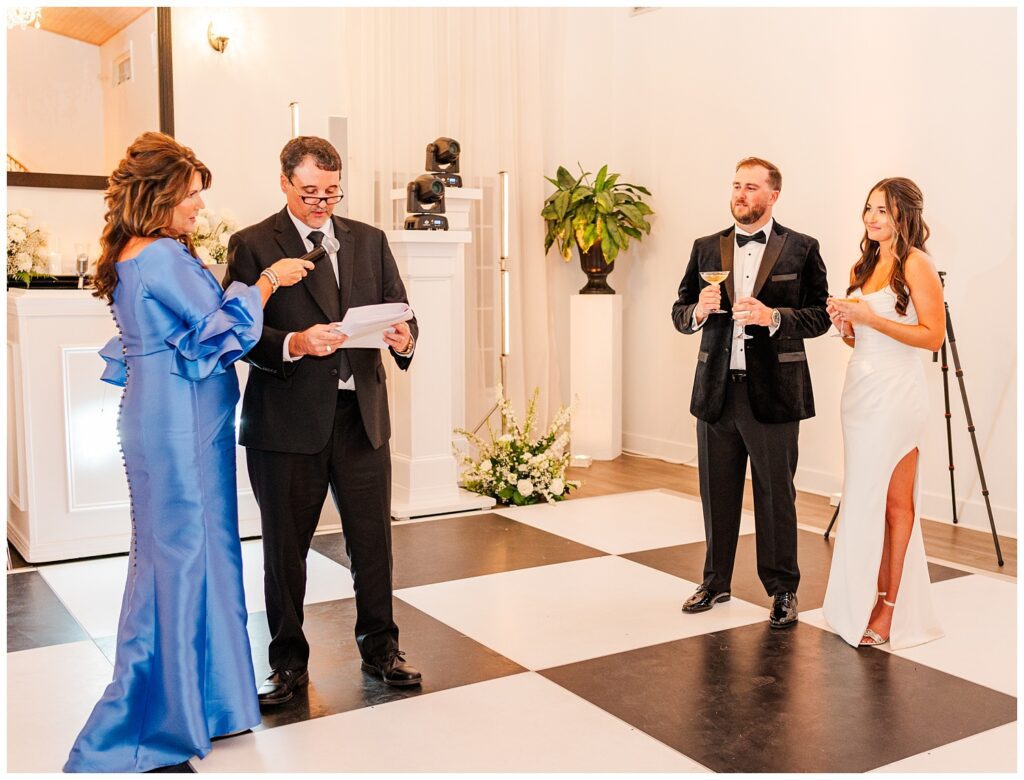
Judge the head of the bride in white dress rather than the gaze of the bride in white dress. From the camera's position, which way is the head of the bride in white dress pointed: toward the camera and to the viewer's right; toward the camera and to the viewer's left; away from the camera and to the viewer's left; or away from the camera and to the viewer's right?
toward the camera and to the viewer's left

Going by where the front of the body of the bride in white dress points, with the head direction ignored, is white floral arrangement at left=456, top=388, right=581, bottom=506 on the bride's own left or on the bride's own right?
on the bride's own right

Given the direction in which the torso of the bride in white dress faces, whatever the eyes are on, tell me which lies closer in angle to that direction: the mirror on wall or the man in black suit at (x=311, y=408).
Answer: the man in black suit

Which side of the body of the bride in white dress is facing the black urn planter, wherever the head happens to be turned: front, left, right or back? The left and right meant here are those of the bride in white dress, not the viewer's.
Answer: right

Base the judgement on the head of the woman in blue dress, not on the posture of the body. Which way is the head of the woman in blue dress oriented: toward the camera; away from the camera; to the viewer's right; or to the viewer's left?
to the viewer's right

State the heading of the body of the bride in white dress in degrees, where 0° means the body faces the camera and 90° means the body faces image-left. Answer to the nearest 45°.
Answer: approximately 45°

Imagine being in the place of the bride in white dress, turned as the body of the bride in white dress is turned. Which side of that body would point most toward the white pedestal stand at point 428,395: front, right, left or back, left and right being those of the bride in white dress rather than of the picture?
right

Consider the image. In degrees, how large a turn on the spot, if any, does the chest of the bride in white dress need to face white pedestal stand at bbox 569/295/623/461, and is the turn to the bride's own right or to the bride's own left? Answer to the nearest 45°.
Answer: approximately 90° to the bride's own right

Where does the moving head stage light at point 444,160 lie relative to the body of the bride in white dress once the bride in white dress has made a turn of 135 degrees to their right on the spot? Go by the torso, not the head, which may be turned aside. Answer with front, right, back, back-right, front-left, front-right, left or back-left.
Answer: front-left

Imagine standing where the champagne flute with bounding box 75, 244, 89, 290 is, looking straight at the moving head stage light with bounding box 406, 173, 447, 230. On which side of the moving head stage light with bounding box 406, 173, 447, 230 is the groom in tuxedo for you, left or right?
right

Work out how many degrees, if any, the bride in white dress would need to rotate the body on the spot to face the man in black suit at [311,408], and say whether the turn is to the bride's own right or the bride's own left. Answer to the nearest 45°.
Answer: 0° — they already face them

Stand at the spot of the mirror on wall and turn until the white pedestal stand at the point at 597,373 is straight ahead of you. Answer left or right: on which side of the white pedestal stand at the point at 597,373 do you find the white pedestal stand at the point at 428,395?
right
